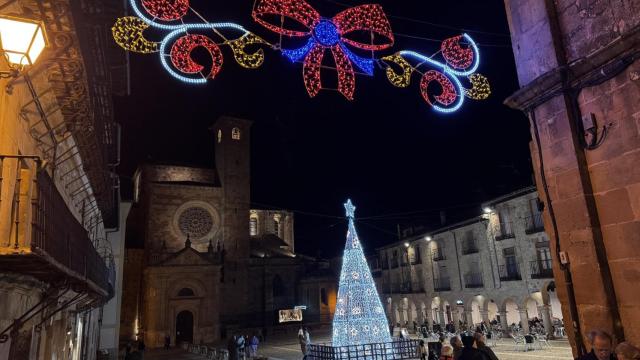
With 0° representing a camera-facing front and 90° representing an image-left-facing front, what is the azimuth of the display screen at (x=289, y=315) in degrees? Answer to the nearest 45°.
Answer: approximately 0°

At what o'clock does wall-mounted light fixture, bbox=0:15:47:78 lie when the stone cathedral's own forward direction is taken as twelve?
The wall-mounted light fixture is roughly at 12 o'clock from the stone cathedral.

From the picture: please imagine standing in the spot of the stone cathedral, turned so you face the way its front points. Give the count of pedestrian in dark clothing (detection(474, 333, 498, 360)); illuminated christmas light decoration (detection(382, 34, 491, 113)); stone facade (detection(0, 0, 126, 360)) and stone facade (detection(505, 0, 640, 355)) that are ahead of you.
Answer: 4

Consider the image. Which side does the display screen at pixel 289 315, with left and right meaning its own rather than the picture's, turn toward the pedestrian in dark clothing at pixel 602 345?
front

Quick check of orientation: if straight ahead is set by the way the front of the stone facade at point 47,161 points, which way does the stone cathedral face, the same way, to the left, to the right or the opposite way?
to the right

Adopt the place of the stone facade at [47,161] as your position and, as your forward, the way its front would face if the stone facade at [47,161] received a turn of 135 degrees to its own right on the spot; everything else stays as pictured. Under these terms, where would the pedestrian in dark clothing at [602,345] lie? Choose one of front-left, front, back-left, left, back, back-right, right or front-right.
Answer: left

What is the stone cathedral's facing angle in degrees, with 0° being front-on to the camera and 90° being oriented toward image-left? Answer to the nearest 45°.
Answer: approximately 0°

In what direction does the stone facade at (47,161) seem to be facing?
to the viewer's right

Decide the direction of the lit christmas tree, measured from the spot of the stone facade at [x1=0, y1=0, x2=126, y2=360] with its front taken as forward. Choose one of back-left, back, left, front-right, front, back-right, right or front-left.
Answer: front-left

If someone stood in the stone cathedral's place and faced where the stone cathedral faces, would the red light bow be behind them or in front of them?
in front

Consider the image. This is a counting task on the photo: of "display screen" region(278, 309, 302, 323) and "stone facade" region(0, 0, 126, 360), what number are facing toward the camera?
1

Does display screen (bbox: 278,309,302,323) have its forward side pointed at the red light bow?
yes

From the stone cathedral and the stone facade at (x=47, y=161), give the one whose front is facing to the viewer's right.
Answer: the stone facade
